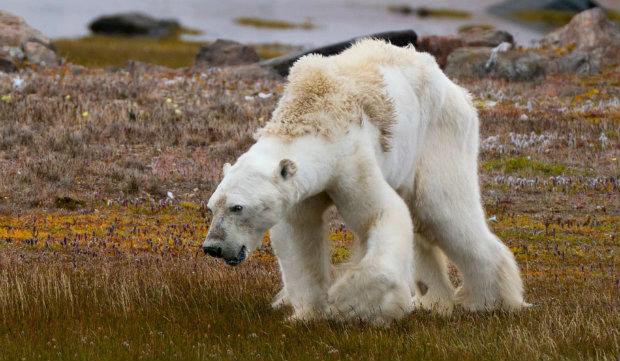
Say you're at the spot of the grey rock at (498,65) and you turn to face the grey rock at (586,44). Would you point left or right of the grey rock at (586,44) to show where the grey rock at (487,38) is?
left

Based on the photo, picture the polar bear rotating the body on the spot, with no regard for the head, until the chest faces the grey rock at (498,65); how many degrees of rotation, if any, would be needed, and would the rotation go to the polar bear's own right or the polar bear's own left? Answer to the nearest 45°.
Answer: approximately 135° to the polar bear's own right

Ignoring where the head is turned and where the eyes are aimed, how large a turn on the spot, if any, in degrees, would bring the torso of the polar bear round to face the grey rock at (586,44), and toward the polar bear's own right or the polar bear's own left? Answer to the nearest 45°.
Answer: approximately 135° to the polar bear's own right

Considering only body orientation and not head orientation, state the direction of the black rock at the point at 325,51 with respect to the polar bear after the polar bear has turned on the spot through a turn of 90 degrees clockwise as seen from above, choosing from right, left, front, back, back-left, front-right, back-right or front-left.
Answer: front-right

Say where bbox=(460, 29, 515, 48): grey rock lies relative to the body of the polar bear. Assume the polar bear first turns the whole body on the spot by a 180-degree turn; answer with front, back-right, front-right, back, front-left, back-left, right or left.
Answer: front-left
